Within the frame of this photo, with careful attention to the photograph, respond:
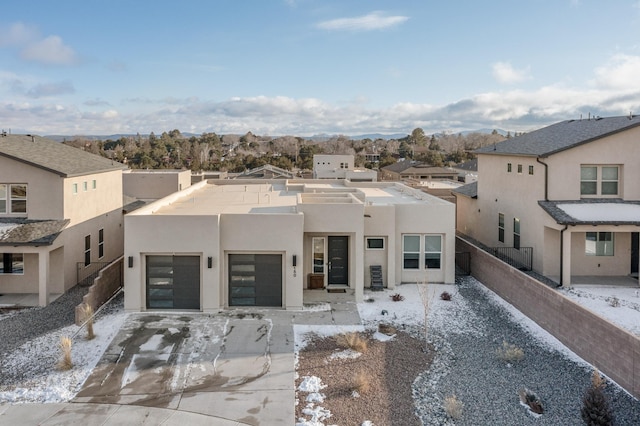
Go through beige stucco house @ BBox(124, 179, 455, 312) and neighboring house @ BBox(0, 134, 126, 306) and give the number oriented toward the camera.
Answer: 2

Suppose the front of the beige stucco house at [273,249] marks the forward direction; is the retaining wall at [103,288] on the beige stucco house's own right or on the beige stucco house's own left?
on the beige stucco house's own right

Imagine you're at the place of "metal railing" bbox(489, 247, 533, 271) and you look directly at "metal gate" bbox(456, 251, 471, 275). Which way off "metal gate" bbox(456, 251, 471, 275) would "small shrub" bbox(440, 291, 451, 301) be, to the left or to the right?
left

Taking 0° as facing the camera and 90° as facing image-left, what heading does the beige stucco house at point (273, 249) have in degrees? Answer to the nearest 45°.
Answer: approximately 0°

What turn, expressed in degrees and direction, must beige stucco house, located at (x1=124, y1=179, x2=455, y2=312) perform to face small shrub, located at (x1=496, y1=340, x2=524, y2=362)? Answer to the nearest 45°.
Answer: approximately 45° to its left

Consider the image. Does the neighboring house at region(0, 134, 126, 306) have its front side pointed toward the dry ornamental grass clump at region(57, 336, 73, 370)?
yes

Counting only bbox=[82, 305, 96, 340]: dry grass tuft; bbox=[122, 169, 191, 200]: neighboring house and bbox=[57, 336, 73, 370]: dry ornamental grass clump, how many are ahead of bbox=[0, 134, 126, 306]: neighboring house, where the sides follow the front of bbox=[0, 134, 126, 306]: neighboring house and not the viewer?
2
